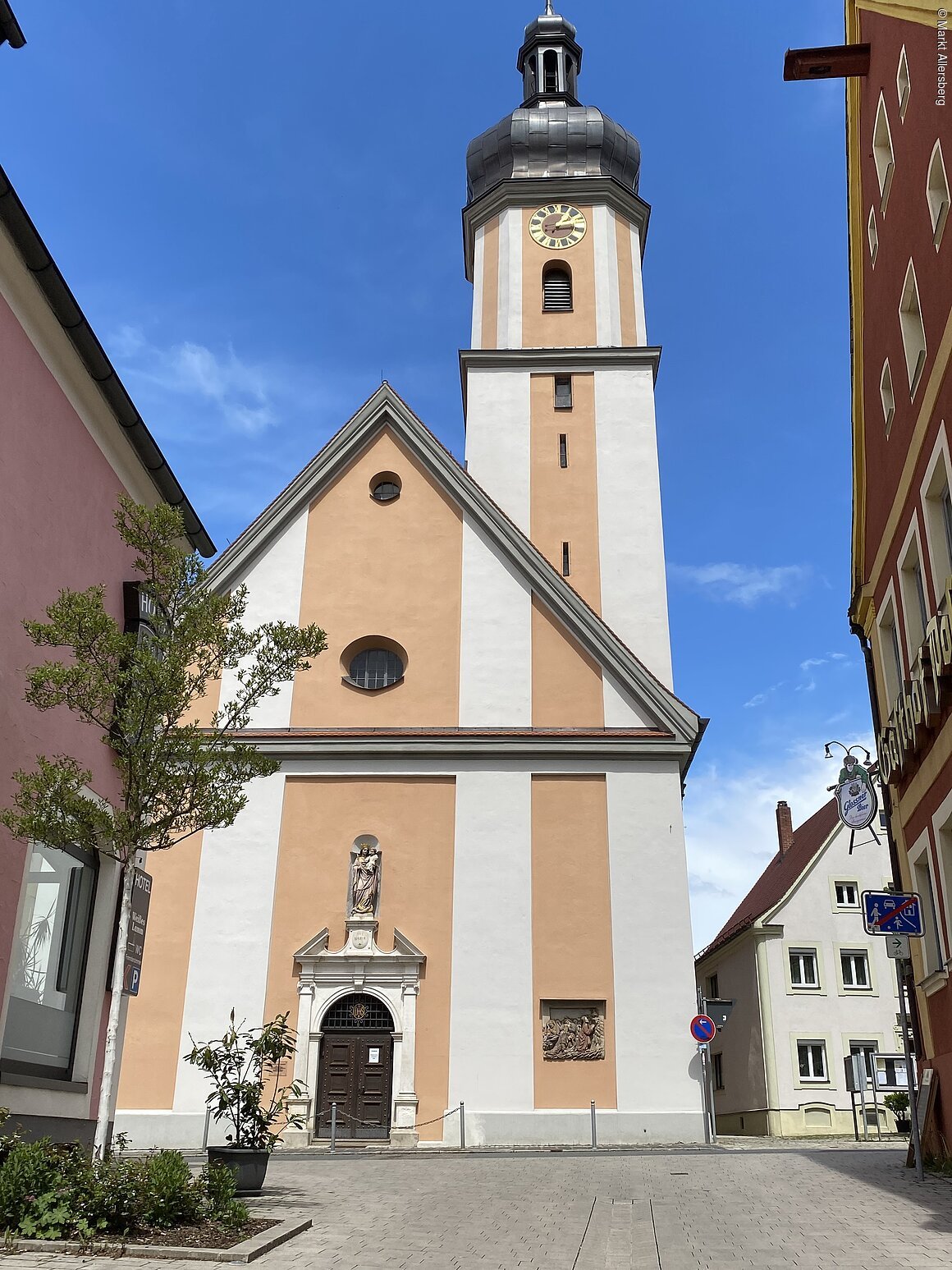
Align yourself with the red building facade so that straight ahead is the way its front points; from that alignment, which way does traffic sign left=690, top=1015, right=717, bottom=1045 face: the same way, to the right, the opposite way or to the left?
to the left

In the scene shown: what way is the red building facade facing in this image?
to the viewer's left

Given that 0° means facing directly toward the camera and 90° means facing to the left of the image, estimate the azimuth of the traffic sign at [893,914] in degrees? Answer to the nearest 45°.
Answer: approximately 0°

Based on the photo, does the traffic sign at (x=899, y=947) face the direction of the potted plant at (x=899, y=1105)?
no

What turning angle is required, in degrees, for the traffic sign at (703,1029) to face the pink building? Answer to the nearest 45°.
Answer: approximately 45° to its right

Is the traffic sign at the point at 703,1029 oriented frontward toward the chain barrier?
no

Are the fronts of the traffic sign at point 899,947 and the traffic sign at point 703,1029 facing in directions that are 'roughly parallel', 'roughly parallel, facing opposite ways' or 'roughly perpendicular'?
roughly parallel

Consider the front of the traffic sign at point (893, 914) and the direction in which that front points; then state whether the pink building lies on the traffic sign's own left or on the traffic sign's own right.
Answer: on the traffic sign's own right

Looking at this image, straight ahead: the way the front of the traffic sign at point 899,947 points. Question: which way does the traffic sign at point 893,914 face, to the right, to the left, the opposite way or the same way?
the same way

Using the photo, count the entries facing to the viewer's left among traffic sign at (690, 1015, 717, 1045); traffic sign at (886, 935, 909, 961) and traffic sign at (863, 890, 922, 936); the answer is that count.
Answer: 0

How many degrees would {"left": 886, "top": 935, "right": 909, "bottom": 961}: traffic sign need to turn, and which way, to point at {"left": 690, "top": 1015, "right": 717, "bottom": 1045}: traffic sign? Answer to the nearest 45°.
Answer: approximately 135° to its right

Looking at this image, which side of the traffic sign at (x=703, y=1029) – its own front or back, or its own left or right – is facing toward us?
front

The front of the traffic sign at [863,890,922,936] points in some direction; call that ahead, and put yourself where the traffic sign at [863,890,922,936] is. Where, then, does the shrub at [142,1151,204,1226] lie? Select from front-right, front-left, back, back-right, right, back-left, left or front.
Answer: front-right

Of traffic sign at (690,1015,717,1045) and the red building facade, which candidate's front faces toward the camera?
the traffic sign

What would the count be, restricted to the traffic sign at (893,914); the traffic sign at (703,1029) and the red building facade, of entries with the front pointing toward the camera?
2
